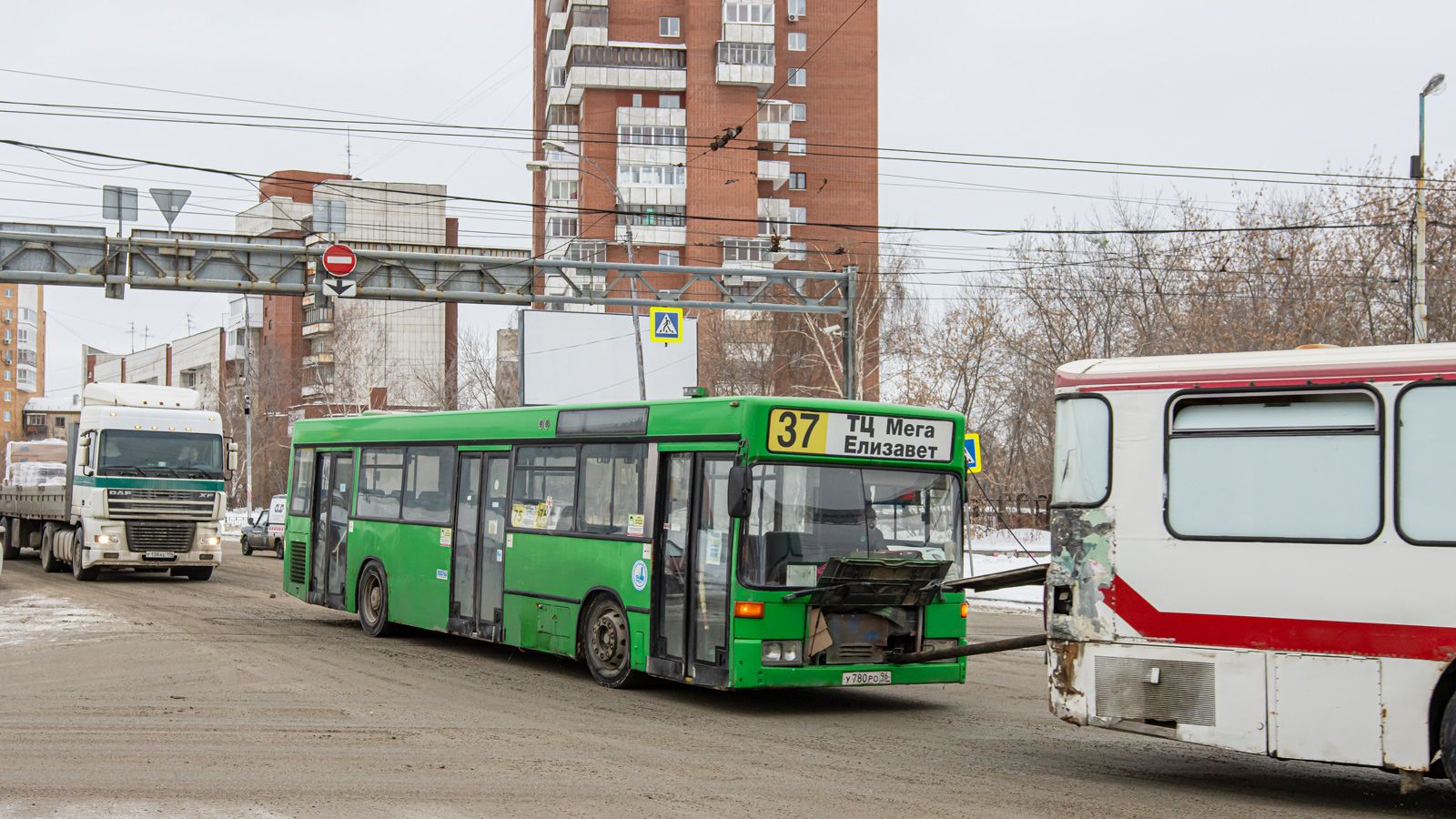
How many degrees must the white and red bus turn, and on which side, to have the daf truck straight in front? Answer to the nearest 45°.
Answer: approximately 180°

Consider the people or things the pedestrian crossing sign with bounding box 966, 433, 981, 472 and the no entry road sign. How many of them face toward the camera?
2

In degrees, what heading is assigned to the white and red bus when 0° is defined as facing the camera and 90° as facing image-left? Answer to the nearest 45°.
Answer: approximately 315°

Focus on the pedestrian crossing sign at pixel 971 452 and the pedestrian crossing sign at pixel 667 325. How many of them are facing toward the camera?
2

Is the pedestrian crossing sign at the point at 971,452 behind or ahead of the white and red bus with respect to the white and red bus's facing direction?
behind

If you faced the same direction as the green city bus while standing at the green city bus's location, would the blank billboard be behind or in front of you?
behind

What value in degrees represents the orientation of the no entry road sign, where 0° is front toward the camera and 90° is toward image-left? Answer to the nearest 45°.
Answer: approximately 0°

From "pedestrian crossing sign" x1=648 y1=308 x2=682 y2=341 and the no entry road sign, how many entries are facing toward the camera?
2
